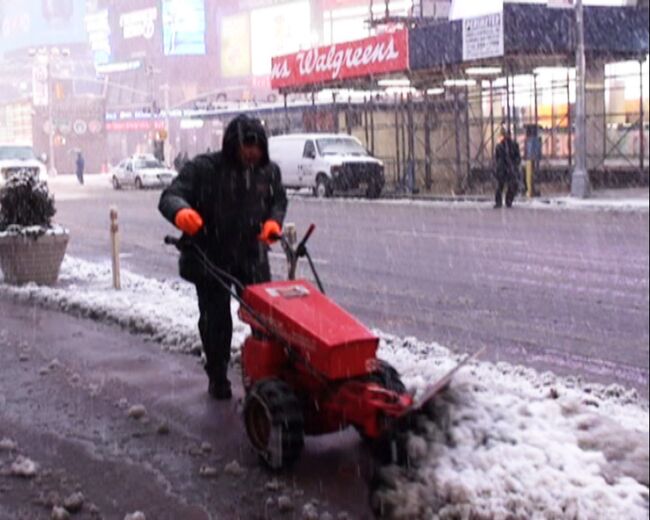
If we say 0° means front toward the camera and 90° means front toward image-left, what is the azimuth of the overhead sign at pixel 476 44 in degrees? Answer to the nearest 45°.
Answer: approximately 45°

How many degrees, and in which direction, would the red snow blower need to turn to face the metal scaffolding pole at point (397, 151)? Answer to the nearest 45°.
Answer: approximately 135° to its left

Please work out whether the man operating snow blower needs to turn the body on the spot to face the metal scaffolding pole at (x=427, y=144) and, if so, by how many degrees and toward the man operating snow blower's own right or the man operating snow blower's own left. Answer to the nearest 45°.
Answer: approximately 135° to the man operating snow blower's own left

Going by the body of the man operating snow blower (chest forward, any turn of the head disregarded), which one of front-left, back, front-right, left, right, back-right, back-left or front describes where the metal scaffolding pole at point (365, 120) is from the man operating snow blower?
back-left

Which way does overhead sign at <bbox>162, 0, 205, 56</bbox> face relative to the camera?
toward the camera

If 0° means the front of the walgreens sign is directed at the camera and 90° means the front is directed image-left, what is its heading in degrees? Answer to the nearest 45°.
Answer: approximately 45°

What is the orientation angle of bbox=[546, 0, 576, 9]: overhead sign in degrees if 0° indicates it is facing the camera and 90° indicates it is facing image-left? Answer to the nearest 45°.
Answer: approximately 0°

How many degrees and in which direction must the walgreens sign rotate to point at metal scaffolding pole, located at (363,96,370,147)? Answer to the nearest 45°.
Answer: approximately 135° to its right

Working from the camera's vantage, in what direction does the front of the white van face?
facing the viewer and to the right of the viewer

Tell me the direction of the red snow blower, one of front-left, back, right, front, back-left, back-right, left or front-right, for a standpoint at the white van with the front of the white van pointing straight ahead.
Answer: front-right
